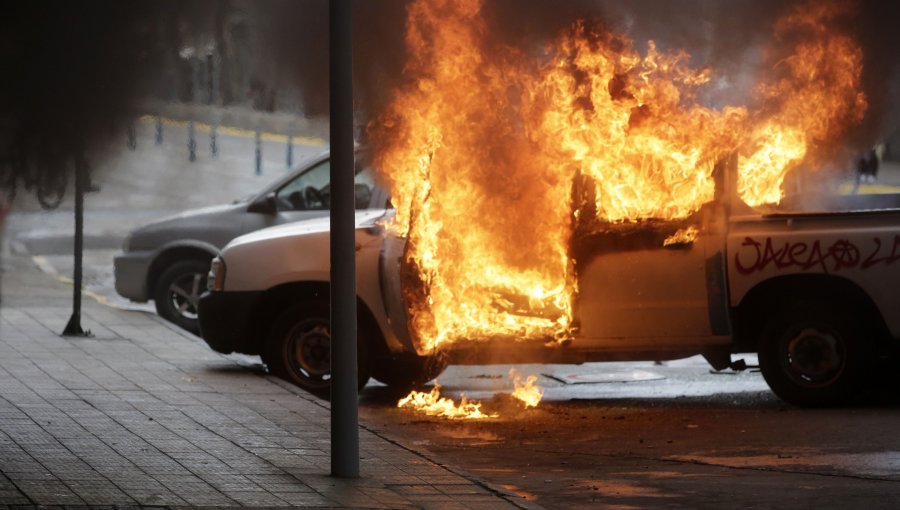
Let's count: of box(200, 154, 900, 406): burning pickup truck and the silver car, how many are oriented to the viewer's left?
2

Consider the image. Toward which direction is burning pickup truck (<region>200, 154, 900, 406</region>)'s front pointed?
to the viewer's left

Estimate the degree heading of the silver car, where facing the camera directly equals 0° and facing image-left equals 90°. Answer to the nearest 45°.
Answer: approximately 90°

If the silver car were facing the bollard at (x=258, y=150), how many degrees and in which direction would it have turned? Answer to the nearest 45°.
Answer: approximately 90° to its right

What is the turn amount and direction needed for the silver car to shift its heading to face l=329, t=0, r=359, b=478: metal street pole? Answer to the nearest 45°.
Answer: approximately 90° to its left

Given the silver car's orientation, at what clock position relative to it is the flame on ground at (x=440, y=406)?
The flame on ground is roughly at 8 o'clock from the silver car.
